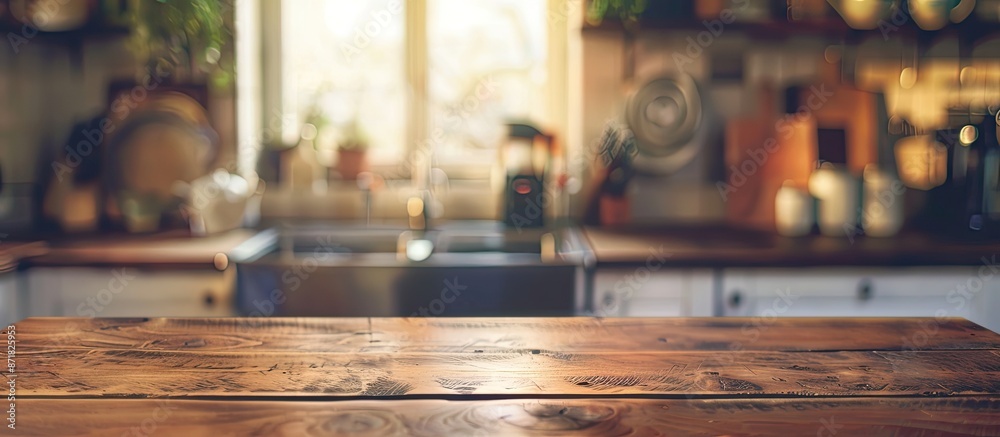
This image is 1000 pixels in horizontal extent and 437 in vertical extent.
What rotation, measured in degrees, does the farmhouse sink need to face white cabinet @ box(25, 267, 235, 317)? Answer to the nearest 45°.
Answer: approximately 90° to its right

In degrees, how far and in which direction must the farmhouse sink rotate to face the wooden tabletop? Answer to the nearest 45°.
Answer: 0° — it already faces it

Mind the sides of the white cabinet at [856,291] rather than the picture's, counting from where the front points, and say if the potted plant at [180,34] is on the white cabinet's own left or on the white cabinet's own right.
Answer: on the white cabinet's own right

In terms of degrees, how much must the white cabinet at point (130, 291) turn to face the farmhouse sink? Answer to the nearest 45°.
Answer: approximately 45° to its left

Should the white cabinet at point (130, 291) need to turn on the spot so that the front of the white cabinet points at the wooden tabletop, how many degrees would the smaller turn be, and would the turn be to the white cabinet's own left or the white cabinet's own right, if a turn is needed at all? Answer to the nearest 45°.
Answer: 0° — it already faces it

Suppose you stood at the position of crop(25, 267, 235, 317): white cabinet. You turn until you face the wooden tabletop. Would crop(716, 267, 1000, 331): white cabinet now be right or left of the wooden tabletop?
left

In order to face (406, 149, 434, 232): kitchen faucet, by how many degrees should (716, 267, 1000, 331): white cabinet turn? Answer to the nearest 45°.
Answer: approximately 90° to its right

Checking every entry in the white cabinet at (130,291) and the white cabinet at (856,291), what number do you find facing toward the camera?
2

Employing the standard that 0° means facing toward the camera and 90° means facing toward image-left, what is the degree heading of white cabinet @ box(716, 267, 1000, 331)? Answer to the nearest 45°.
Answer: approximately 0°

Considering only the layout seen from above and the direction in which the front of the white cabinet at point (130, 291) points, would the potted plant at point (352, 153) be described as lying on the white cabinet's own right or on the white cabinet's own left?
on the white cabinet's own left
